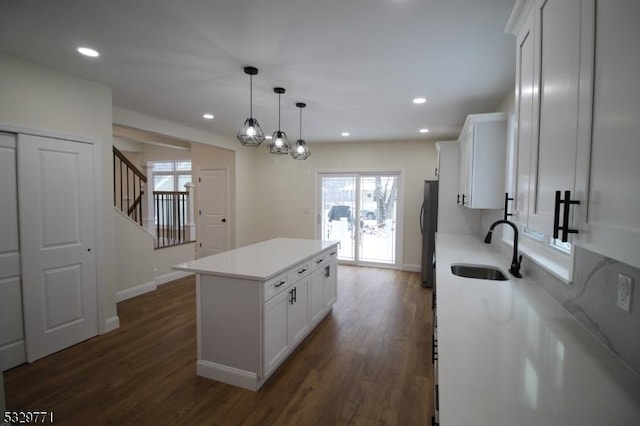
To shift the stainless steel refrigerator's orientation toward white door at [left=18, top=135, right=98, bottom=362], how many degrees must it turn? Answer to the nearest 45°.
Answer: approximately 45° to its left

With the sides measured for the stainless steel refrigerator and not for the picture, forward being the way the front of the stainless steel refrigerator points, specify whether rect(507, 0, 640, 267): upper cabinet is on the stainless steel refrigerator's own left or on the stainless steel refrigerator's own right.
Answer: on the stainless steel refrigerator's own left

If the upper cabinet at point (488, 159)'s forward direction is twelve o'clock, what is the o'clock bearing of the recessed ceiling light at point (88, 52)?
The recessed ceiling light is roughly at 11 o'clock from the upper cabinet.

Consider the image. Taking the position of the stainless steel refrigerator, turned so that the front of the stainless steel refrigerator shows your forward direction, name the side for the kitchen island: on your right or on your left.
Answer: on your left

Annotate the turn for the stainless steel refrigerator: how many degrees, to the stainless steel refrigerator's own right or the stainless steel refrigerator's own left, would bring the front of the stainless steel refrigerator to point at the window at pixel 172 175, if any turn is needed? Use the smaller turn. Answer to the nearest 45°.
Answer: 0° — it already faces it

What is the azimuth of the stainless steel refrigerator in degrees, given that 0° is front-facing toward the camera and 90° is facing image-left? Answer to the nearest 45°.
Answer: approximately 90°

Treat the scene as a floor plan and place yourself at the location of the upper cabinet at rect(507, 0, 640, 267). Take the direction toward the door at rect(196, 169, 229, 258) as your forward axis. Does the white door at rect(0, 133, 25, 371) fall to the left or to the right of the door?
left

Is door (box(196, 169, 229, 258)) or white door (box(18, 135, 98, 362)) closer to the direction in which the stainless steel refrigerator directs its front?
the door (box(196, 169, 229, 258))

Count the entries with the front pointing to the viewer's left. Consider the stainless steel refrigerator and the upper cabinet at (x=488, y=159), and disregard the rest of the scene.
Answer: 2

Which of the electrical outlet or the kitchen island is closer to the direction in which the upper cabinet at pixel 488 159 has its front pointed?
the kitchen island

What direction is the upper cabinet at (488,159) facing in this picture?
to the viewer's left

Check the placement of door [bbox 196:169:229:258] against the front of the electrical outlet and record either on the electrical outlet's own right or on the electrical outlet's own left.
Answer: on the electrical outlet's own right
